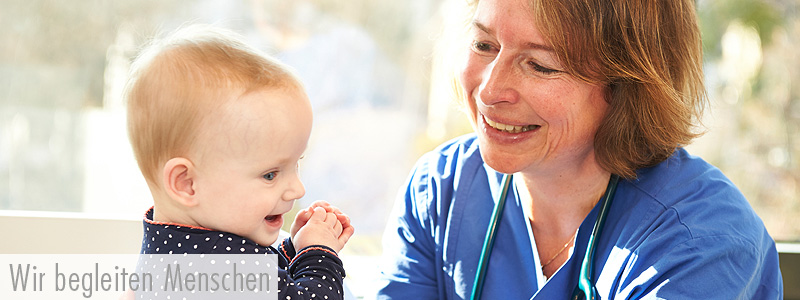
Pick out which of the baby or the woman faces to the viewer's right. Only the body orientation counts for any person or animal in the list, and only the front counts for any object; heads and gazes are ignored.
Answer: the baby

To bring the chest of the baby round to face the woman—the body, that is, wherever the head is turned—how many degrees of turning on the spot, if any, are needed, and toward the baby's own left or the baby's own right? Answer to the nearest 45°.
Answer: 0° — they already face them

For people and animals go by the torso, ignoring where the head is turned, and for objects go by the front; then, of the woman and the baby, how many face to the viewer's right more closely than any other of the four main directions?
1

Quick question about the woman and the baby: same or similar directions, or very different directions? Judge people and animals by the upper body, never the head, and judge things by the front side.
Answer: very different directions

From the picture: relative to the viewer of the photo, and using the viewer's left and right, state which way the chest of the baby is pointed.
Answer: facing to the right of the viewer

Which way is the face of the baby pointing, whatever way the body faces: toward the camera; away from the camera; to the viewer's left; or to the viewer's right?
to the viewer's right

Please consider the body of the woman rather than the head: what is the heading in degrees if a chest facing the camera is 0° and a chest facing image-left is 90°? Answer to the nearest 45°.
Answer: approximately 45°
